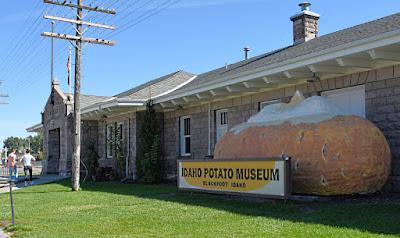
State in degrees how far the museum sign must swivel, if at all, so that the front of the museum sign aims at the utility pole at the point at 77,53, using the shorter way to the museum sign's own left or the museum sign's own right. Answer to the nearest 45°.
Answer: approximately 90° to the museum sign's own right

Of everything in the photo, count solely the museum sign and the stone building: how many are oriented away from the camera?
0

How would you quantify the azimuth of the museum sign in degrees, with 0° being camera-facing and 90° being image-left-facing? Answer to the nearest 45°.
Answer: approximately 45°

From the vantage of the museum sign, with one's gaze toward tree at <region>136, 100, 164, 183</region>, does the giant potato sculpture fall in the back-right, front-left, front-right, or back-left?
back-right

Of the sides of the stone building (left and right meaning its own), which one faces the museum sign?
front

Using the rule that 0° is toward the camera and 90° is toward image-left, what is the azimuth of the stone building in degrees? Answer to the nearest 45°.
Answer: approximately 45°

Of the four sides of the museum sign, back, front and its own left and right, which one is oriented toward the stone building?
back
